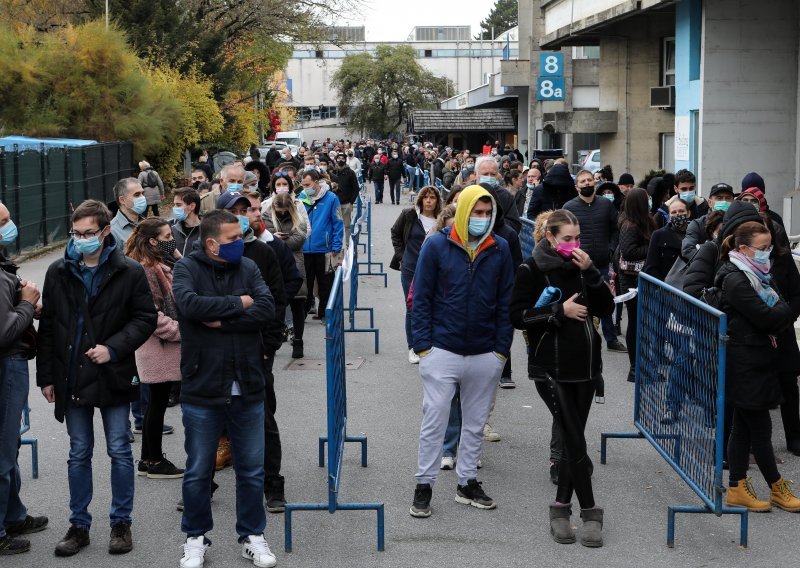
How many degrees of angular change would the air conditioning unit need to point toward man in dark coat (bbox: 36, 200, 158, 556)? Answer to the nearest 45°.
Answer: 0° — it already faces them

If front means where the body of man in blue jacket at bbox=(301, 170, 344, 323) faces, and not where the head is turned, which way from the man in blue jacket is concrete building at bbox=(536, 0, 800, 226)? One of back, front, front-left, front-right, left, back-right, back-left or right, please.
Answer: back

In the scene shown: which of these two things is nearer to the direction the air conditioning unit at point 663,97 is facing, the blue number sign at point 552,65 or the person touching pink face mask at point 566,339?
the person touching pink face mask

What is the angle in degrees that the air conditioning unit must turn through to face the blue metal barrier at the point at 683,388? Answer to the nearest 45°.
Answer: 0° — it already faces it

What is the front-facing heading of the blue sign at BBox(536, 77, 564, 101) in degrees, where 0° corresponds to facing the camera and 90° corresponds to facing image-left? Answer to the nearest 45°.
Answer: approximately 0°

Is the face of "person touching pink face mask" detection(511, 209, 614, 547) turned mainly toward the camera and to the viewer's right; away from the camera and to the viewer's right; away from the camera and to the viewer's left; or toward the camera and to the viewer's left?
toward the camera and to the viewer's right

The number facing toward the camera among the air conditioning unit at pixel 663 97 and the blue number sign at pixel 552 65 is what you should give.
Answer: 2

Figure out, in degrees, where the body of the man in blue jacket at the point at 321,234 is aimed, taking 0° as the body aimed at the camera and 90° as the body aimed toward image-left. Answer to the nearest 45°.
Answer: approximately 45°

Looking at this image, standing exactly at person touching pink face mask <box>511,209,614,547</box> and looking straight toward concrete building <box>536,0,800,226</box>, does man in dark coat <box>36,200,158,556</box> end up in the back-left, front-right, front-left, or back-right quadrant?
back-left

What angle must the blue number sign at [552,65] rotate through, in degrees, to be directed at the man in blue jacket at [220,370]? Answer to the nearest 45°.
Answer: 0° — it already faces them
